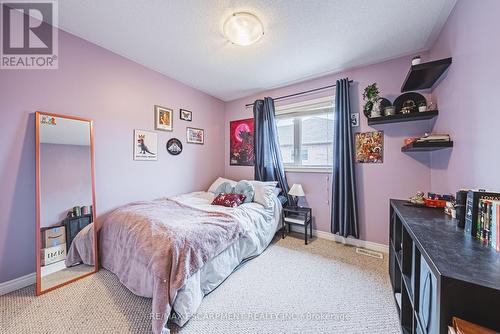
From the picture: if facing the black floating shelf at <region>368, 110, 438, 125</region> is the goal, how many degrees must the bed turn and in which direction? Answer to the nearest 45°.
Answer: approximately 135° to its left

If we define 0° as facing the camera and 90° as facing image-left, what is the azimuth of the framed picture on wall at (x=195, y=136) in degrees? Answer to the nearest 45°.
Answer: approximately 315°

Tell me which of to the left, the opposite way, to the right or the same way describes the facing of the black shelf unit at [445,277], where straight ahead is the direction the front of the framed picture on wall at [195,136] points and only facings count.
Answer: the opposite way

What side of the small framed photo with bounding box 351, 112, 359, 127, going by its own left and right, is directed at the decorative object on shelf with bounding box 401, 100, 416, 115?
left

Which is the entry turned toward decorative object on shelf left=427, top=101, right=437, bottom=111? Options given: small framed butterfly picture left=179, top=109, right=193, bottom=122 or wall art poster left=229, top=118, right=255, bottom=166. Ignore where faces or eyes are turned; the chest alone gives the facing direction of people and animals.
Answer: the small framed butterfly picture

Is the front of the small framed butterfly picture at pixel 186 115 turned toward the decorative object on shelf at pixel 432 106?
yes

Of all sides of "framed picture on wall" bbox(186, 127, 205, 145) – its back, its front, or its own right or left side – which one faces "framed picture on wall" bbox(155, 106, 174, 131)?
right

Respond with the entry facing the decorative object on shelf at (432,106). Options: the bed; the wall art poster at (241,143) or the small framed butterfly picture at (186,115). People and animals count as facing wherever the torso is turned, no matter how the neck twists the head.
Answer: the small framed butterfly picture
